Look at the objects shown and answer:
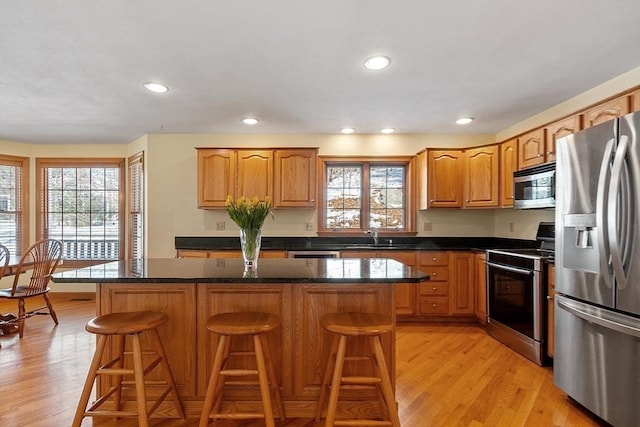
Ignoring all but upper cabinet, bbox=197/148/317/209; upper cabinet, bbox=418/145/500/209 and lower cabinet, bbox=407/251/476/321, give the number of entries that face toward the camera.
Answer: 3

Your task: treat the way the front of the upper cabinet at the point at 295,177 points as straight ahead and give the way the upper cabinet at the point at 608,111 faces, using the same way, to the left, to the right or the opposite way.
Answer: to the right

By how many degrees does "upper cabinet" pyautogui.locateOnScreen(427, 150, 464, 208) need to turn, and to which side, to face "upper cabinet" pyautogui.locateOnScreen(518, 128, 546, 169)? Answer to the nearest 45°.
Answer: approximately 45° to its left

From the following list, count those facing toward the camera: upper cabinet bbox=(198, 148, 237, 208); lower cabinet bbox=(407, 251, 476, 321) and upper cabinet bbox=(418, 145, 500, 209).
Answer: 3

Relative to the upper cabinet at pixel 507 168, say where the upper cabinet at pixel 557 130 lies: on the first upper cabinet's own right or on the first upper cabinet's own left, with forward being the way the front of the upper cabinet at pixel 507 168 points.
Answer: on the first upper cabinet's own left

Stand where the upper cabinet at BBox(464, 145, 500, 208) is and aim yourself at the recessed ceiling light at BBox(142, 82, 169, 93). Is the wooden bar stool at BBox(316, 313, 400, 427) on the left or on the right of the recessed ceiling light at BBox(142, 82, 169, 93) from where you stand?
left

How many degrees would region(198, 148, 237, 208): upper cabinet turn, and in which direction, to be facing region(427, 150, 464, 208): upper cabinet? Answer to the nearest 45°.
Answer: approximately 90° to its left

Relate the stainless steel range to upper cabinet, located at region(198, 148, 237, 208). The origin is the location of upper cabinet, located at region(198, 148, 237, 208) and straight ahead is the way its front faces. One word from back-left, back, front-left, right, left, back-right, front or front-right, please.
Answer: front-left

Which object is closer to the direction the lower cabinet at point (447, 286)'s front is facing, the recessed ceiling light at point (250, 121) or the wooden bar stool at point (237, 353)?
the wooden bar stool

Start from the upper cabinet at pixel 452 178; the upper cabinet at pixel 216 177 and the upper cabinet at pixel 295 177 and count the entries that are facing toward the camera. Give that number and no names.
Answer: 3

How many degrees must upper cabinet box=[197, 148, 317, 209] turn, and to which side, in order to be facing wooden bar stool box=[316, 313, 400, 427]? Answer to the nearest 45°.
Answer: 0° — it already faces it

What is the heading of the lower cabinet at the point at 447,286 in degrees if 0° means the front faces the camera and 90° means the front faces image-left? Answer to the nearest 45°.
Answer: approximately 0°

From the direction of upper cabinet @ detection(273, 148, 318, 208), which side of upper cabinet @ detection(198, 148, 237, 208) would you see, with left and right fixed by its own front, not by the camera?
left

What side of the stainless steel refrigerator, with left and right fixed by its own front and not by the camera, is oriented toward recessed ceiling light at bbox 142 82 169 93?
front

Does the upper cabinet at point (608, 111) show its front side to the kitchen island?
yes
